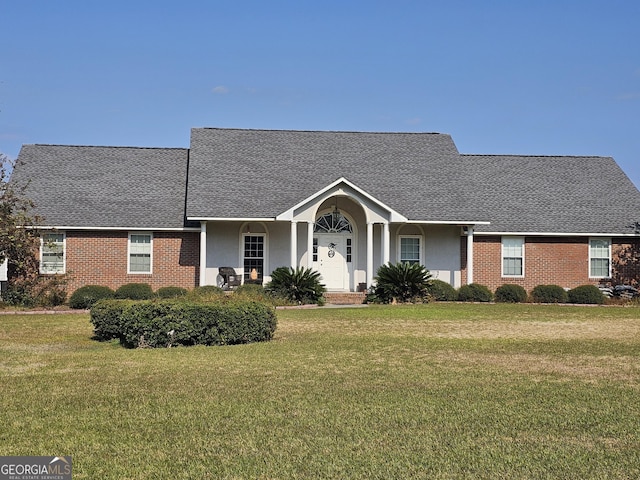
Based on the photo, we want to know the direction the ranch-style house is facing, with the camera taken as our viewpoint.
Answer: facing the viewer

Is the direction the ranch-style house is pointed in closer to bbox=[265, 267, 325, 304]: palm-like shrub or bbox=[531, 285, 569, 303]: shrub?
the palm-like shrub

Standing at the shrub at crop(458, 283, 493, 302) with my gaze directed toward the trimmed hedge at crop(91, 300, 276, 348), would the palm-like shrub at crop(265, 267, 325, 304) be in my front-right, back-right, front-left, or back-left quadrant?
front-right

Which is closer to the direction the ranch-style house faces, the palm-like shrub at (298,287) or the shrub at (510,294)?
the palm-like shrub

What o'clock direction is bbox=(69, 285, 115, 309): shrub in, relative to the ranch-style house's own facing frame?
The shrub is roughly at 2 o'clock from the ranch-style house.

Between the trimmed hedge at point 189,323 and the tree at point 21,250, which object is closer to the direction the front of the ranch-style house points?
the trimmed hedge

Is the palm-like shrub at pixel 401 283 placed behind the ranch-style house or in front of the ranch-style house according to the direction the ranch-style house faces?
in front

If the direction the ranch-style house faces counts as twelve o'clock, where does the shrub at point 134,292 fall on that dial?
The shrub is roughly at 2 o'clock from the ranch-style house.

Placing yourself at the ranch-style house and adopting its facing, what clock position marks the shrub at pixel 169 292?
The shrub is roughly at 2 o'clock from the ranch-style house.

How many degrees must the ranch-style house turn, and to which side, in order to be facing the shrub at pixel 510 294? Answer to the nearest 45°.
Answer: approximately 90° to its left
